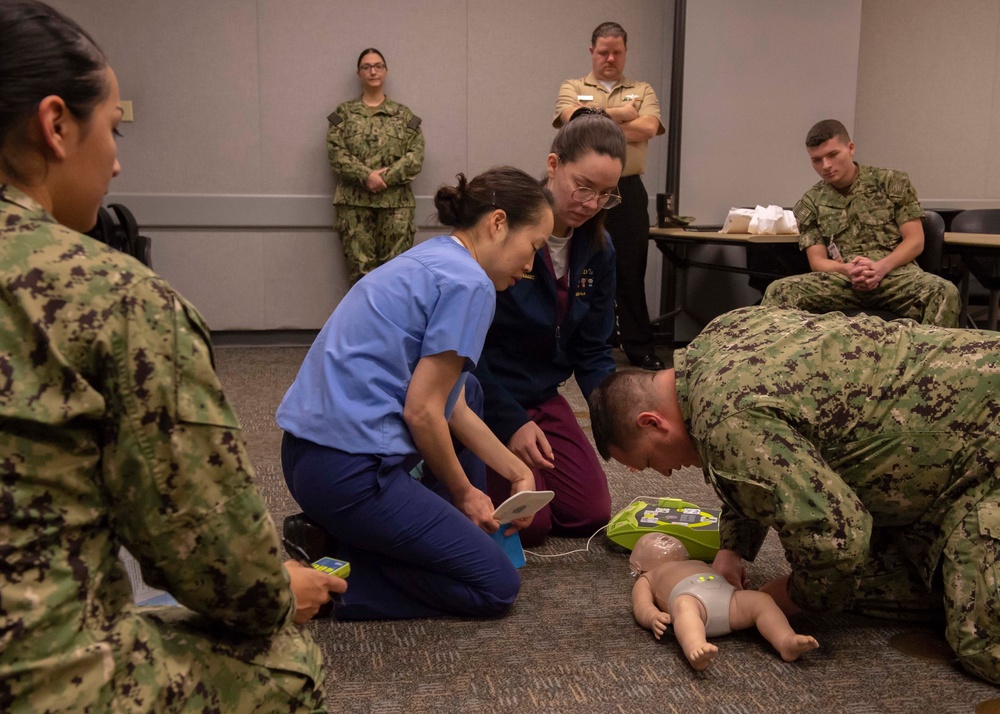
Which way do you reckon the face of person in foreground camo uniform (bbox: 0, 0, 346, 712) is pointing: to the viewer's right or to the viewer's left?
to the viewer's right

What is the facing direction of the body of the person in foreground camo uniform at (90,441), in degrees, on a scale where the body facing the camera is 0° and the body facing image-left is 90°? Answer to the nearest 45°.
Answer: approximately 225°

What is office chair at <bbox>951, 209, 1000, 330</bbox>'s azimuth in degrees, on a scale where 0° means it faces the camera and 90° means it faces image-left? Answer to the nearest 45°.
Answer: approximately 0°

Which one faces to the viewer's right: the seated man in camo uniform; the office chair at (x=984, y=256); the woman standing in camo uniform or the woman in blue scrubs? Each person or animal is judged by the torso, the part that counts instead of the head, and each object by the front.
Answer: the woman in blue scrubs

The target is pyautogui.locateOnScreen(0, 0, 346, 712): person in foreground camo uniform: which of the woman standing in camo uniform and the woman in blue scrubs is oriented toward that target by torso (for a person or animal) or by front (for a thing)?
the woman standing in camo uniform

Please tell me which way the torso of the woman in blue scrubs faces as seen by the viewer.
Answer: to the viewer's right

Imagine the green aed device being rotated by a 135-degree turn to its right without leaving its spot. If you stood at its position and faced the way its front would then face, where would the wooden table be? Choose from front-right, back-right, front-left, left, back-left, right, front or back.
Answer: front-right
